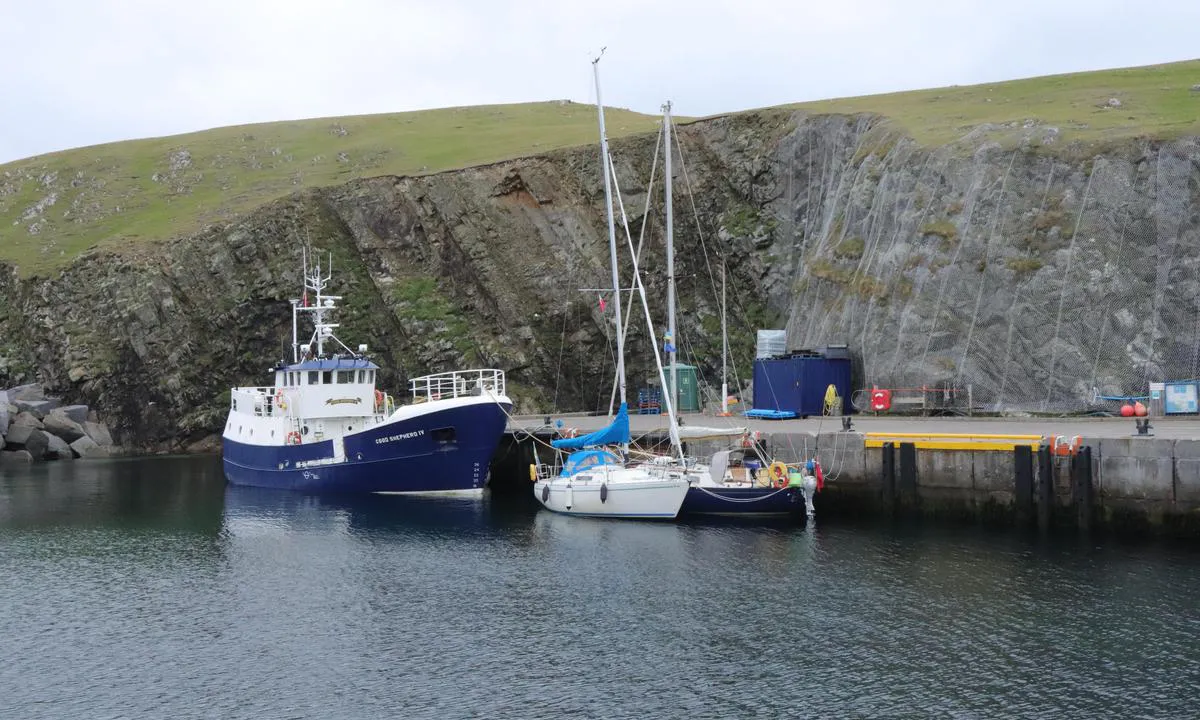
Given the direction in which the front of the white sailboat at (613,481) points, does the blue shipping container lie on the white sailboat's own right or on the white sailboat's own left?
on the white sailboat's own left

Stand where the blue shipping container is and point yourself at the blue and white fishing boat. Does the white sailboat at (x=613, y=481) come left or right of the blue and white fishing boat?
left

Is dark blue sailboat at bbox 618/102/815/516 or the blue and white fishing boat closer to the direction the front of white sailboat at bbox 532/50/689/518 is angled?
the dark blue sailboat

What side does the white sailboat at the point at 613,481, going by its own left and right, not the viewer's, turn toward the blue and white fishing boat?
back
